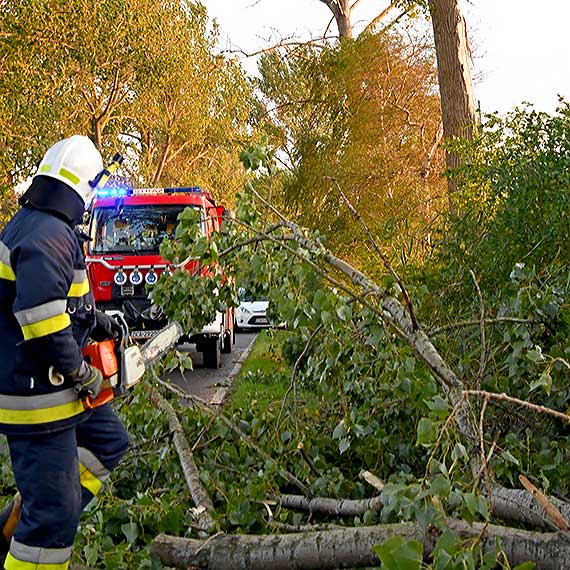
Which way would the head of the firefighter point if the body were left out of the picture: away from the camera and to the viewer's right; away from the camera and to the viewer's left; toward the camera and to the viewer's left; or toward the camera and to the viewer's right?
away from the camera and to the viewer's right

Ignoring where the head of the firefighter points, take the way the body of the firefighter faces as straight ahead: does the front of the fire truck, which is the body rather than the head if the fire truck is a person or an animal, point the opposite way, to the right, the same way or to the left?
to the right

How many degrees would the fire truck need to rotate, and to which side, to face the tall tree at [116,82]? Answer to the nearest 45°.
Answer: approximately 180°

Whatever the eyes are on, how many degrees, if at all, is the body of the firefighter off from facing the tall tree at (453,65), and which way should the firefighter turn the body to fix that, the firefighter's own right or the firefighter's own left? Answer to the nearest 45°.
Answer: approximately 45° to the firefighter's own left

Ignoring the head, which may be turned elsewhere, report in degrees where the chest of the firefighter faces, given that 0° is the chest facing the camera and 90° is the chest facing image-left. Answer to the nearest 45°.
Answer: approximately 270°

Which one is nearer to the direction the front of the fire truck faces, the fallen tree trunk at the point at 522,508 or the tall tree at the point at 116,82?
the fallen tree trunk

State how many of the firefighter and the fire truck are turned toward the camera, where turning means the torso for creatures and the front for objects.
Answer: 1

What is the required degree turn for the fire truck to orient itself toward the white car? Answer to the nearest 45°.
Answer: approximately 180°

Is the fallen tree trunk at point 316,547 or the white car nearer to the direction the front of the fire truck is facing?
the fallen tree trunk

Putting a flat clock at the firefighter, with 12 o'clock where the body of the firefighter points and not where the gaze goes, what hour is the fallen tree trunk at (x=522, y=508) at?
The fallen tree trunk is roughly at 1 o'clock from the firefighter.
